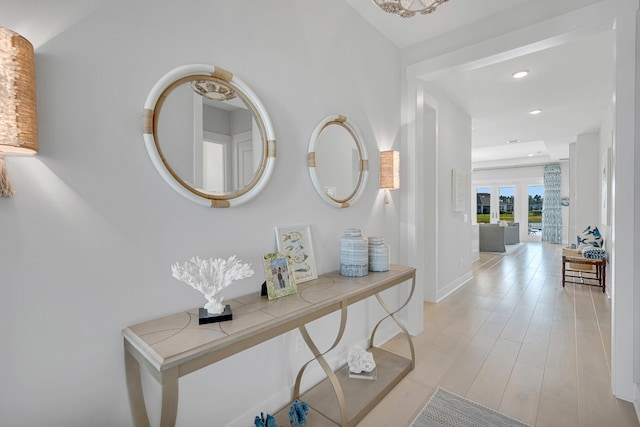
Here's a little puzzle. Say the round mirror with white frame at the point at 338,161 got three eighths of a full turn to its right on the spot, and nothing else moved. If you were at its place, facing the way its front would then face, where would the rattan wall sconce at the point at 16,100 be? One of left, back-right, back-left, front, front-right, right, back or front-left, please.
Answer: front-left

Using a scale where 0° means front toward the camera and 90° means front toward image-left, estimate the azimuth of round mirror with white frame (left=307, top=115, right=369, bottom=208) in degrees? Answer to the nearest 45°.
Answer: approximately 315°

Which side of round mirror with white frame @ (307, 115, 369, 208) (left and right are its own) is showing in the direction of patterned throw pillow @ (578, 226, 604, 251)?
left

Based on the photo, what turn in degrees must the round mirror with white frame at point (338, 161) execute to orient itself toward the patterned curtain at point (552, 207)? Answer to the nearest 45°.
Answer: approximately 90° to its left

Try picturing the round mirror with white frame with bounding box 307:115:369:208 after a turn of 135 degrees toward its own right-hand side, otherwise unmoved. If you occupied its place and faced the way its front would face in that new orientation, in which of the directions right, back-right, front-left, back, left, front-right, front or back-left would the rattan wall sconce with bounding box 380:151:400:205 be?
back-right

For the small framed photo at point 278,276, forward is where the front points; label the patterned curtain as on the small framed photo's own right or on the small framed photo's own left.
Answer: on the small framed photo's own left

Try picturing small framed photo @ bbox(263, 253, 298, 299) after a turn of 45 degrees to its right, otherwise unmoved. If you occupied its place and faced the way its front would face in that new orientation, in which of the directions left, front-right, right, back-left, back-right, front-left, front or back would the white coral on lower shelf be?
back-left

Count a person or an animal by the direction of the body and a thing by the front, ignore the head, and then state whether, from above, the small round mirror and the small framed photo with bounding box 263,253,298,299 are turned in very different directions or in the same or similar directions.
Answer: same or similar directions

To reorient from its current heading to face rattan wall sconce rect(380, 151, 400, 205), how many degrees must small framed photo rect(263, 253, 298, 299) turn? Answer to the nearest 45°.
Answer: approximately 90° to its left

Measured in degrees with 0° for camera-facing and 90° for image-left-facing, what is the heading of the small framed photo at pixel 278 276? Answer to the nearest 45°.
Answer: approximately 315°

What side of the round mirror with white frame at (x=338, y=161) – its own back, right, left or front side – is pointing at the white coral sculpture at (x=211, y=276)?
right

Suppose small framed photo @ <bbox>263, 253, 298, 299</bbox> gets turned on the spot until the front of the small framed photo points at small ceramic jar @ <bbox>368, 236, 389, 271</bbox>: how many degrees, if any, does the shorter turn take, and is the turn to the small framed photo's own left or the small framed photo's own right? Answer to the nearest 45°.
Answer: approximately 90° to the small framed photo's own left

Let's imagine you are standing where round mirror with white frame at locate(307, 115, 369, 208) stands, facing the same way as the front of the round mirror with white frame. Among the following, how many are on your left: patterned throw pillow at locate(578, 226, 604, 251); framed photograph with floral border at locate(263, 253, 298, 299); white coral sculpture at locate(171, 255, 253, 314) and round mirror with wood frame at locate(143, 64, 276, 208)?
1

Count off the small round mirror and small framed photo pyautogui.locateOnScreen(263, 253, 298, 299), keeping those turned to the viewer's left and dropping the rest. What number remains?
0

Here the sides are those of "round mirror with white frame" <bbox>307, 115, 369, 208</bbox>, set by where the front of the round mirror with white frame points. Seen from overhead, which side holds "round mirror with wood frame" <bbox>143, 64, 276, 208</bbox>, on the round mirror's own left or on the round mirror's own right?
on the round mirror's own right
